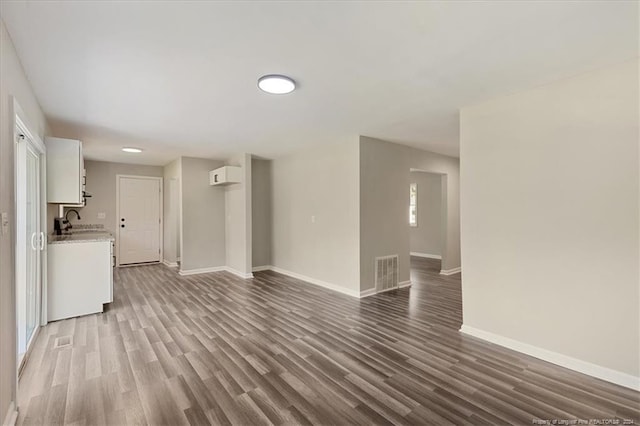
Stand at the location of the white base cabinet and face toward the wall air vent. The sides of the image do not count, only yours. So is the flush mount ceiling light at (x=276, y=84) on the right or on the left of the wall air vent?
right

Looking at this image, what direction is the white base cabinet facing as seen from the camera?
to the viewer's right

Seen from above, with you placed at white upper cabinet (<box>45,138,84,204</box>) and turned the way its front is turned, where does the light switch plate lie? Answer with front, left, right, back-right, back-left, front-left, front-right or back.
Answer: right

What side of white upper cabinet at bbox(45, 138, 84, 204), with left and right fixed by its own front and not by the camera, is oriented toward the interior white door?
left

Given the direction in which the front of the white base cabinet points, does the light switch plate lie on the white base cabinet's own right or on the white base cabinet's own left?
on the white base cabinet's own right

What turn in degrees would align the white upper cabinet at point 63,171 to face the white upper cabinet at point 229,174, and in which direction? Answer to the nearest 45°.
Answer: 0° — it already faces it

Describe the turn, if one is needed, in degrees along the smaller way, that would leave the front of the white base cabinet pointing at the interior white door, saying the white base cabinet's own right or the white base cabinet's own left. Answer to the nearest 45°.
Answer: approximately 90° to the white base cabinet's own left

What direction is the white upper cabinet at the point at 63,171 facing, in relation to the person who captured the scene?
facing to the right of the viewer

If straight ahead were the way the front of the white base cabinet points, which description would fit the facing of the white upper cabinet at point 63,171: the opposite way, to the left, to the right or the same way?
the same way

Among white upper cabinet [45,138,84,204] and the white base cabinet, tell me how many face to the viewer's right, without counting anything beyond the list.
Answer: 2
